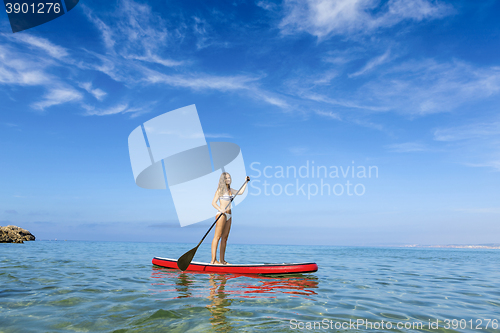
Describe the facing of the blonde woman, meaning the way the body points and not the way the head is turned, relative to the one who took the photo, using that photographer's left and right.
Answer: facing the viewer and to the right of the viewer
